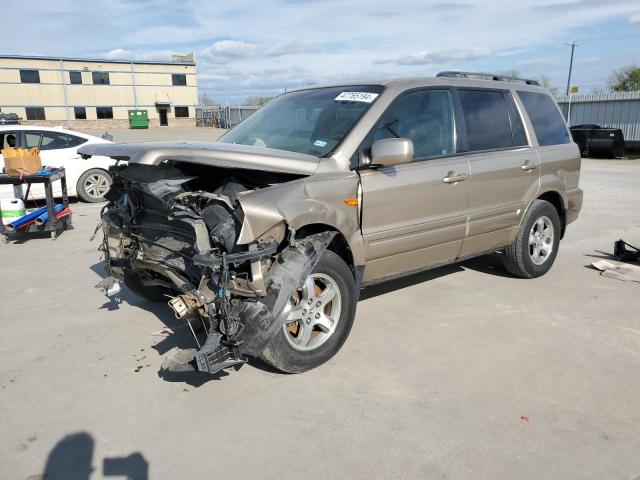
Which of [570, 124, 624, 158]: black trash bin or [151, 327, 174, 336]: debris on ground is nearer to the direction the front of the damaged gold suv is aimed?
the debris on ground

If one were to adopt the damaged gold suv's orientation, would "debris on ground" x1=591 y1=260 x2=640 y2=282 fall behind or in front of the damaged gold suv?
behind

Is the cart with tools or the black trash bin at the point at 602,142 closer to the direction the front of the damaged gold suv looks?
the cart with tools

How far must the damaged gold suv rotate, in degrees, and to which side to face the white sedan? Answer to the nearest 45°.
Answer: approximately 90° to its right

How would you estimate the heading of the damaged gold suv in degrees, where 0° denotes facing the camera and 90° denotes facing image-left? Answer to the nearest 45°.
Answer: approximately 45°
